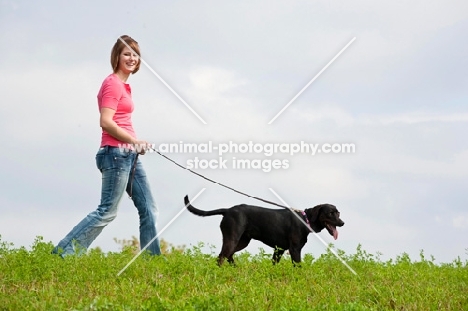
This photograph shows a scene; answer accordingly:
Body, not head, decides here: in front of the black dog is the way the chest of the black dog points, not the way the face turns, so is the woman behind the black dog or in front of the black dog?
behind

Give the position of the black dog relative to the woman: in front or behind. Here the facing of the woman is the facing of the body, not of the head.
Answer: in front

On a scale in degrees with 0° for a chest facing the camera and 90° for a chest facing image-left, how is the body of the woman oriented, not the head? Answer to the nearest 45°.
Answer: approximately 270°

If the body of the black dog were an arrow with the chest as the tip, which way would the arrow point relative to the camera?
to the viewer's right

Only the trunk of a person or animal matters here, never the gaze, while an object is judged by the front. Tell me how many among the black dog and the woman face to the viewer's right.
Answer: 2
